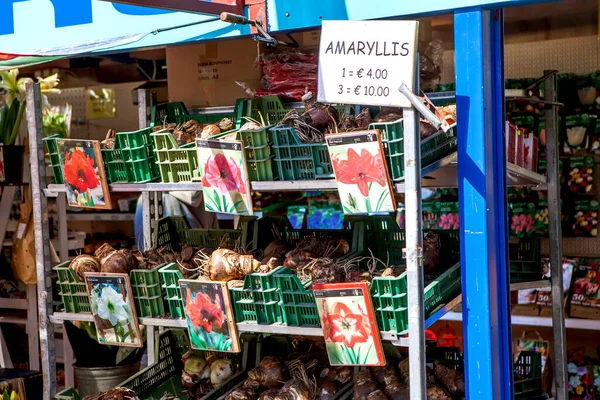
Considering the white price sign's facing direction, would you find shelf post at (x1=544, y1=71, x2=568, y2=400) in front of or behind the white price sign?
behind

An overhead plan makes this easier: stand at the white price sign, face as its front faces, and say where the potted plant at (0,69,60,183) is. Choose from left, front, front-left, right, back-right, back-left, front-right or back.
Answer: back-right

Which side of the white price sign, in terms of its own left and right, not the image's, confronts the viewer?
front

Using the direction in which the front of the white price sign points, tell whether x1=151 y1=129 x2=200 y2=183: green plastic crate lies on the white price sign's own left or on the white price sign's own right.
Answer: on the white price sign's own right

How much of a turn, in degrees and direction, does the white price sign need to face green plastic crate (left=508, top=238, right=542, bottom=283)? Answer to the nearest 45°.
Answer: approximately 135° to its left

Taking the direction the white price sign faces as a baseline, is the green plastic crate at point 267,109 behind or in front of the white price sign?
behind

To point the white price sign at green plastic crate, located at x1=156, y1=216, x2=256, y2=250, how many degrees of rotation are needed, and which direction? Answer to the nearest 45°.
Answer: approximately 135° to its right
